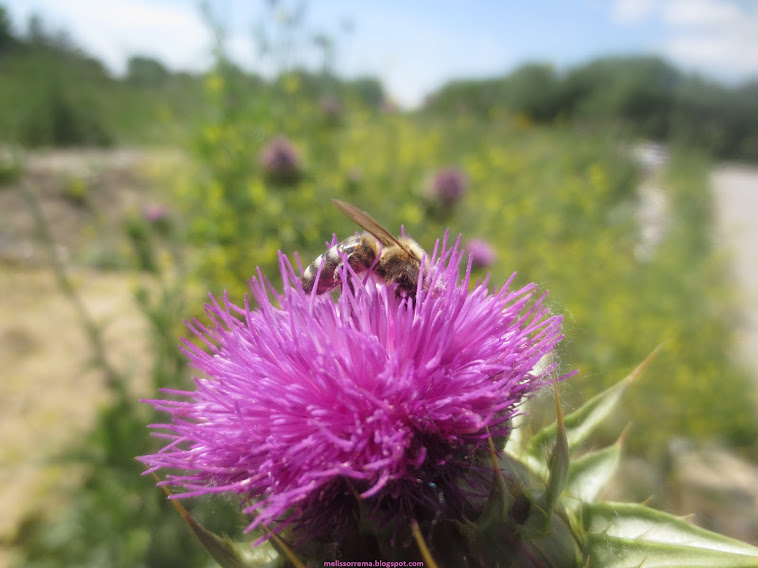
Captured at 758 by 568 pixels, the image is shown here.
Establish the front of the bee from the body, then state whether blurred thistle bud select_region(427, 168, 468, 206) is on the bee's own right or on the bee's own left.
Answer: on the bee's own left

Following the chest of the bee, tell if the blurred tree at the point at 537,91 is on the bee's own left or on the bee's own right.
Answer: on the bee's own left

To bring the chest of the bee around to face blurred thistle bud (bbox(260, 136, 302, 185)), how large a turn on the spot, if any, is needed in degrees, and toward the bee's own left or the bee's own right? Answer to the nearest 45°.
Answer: approximately 90° to the bee's own left

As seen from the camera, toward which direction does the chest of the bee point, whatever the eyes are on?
to the viewer's right
